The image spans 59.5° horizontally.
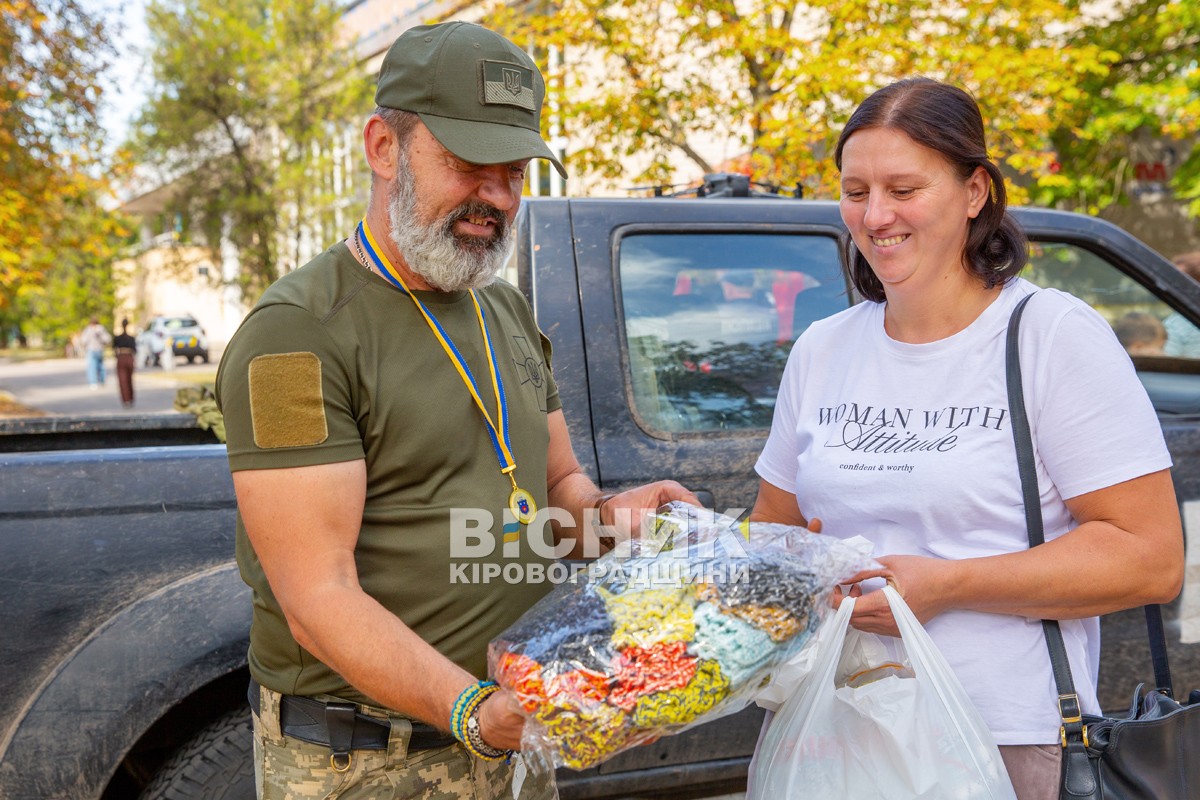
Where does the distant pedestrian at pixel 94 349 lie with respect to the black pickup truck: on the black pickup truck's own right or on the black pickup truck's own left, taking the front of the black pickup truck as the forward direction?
on the black pickup truck's own left

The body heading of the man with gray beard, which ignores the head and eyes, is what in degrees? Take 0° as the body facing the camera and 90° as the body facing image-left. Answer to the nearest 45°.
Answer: approximately 315°

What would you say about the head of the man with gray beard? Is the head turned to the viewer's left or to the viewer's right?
to the viewer's right

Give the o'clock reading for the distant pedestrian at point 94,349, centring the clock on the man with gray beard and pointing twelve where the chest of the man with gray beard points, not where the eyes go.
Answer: The distant pedestrian is roughly at 7 o'clock from the man with gray beard.

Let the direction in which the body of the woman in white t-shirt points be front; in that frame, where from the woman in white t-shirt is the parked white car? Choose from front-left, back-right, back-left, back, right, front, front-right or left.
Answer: right

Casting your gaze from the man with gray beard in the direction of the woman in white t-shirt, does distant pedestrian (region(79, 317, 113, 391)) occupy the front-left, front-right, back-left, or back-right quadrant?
back-left

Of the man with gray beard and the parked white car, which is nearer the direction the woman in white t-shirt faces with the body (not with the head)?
the man with gray beard

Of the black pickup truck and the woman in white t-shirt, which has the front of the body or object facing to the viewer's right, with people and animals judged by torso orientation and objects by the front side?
the black pickup truck

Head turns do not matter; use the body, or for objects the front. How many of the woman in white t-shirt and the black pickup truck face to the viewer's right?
1

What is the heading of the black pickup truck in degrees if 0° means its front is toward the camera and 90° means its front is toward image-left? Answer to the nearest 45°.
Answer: approximately 270°
